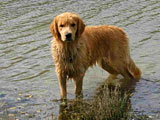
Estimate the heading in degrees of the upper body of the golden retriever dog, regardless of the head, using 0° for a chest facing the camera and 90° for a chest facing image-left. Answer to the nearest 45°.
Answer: approximately 45°
